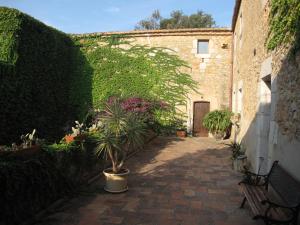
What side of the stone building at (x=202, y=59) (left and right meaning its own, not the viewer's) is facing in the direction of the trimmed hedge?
right

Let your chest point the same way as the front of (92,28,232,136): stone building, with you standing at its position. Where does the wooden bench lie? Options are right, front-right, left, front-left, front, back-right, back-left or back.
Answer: front

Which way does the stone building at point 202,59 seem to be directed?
toward the camera

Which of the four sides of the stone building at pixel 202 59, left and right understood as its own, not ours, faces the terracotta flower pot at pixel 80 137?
front

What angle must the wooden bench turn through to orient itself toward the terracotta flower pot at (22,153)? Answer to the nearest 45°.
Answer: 0° — it already faces it

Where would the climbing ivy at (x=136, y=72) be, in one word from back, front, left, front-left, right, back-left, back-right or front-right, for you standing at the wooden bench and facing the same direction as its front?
front-right

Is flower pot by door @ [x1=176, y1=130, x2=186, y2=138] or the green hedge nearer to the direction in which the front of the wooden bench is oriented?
the green hedge

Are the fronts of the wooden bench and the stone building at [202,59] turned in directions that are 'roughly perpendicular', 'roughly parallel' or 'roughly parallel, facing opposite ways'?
roughly perpendicular

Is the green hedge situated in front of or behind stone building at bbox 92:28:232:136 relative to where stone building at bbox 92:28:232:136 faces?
in front

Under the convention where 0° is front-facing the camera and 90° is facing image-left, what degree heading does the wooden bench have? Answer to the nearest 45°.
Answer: approximately 90°

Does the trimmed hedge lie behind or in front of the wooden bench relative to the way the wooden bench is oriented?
in front

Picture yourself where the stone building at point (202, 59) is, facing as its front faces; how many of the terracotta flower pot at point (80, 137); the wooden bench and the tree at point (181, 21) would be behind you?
1

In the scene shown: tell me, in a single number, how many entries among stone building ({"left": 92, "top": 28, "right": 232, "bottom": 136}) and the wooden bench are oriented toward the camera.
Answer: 1

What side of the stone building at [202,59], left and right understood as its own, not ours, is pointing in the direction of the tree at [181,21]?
back
